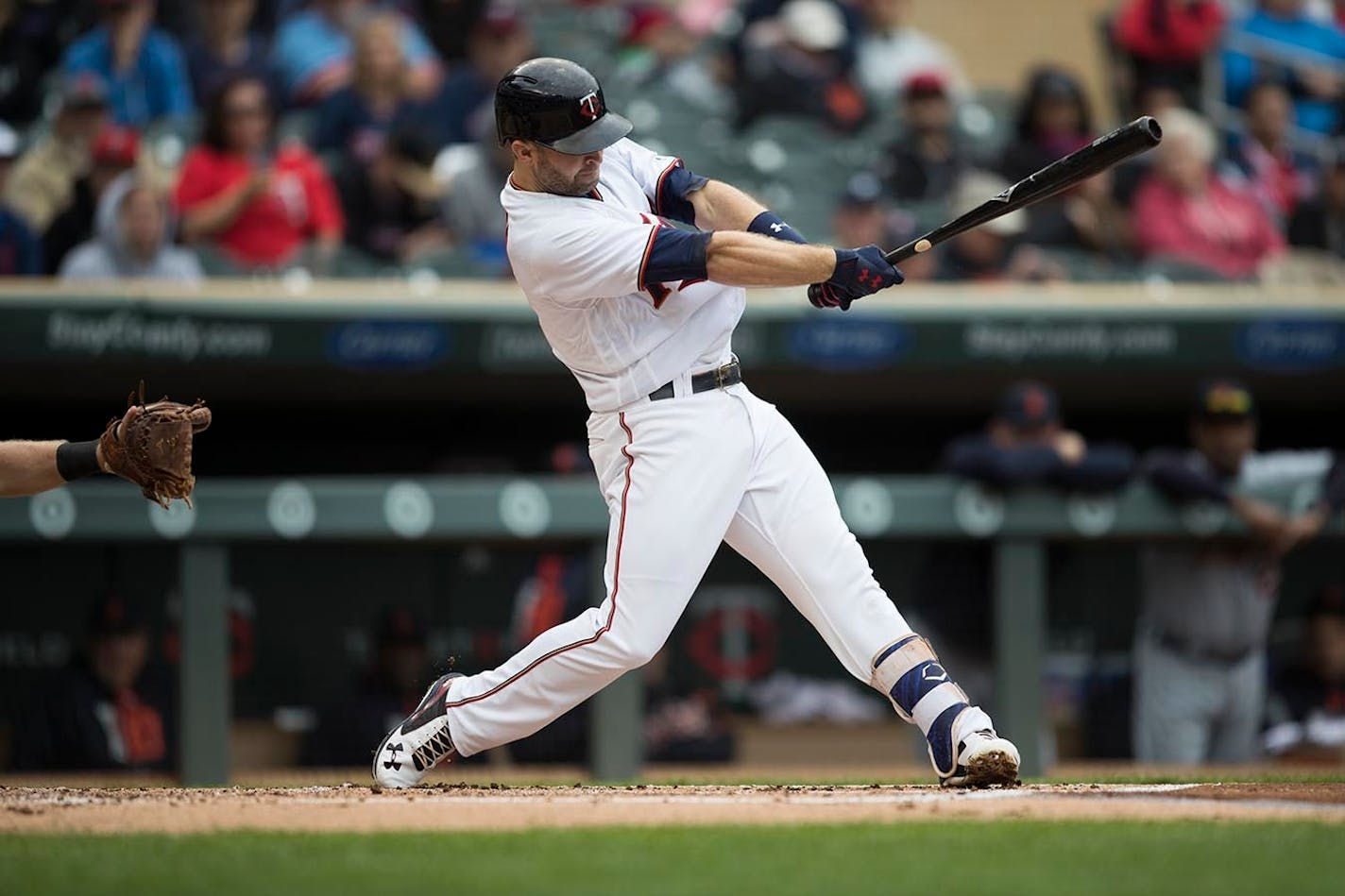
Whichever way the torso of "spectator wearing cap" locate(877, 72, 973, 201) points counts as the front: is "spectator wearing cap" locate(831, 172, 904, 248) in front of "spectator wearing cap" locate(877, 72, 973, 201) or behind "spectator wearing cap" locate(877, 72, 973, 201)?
in front

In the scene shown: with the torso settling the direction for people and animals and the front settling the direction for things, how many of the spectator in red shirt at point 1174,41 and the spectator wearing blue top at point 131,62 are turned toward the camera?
2

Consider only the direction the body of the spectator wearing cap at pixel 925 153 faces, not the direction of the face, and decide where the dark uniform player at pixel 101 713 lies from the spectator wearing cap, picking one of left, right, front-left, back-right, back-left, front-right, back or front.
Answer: front-right

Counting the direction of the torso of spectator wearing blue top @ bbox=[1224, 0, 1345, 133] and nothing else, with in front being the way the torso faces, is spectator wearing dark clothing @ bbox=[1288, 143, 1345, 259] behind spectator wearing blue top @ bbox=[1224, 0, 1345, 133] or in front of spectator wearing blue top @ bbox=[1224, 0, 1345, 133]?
in front

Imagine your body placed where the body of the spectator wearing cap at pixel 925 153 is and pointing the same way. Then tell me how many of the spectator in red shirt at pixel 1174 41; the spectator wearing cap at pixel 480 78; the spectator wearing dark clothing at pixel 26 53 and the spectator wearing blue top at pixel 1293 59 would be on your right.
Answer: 2

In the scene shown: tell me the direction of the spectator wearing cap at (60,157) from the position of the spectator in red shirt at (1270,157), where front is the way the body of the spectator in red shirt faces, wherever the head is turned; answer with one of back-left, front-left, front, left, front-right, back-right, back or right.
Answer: front-right

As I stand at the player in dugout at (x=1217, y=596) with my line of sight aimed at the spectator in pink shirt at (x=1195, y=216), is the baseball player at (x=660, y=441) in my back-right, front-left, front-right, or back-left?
back-left

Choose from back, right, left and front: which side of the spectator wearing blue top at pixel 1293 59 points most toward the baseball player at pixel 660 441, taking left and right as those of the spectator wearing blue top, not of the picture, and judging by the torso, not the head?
front
